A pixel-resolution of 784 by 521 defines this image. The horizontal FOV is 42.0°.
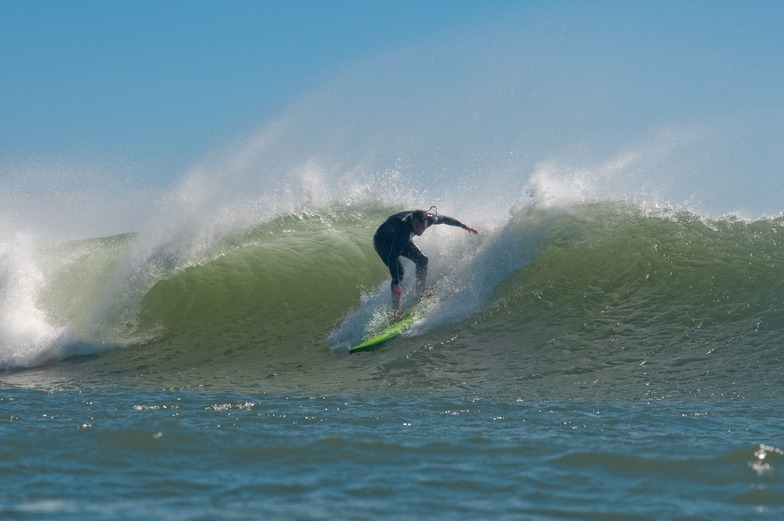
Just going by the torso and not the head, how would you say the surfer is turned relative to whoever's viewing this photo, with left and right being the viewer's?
facing the viewer and to the right of the viewer
